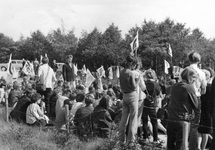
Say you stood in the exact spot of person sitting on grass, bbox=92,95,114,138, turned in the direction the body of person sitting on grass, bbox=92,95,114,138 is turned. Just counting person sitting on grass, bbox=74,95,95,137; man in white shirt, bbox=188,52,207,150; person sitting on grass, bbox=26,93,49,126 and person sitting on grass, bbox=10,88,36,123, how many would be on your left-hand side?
3

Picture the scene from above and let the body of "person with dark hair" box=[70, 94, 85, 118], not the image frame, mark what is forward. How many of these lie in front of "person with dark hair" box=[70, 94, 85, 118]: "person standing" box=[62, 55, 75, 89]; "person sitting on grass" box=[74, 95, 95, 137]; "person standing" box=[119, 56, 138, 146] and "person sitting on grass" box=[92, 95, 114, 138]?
1

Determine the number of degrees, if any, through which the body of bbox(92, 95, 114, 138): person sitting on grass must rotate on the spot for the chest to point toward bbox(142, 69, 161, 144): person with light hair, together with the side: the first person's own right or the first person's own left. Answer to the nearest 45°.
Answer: approximately 45° to the first person's own right

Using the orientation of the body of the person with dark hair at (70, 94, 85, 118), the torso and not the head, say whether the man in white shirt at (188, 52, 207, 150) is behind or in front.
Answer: behind

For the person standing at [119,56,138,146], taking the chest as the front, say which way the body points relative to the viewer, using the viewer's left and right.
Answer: facing away from the viewer and to the right of the viewer

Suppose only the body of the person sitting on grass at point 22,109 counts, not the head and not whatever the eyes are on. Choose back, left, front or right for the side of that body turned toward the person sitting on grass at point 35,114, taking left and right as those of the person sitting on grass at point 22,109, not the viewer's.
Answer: right

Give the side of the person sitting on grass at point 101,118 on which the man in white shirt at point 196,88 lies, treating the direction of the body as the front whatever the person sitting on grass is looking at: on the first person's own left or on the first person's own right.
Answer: on the first person's own right

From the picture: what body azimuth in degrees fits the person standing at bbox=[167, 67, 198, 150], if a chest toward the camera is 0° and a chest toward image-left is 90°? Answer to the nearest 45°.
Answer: approximately 225°

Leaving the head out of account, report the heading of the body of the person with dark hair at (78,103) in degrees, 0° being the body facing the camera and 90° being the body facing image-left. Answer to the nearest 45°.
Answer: approximately 180°
